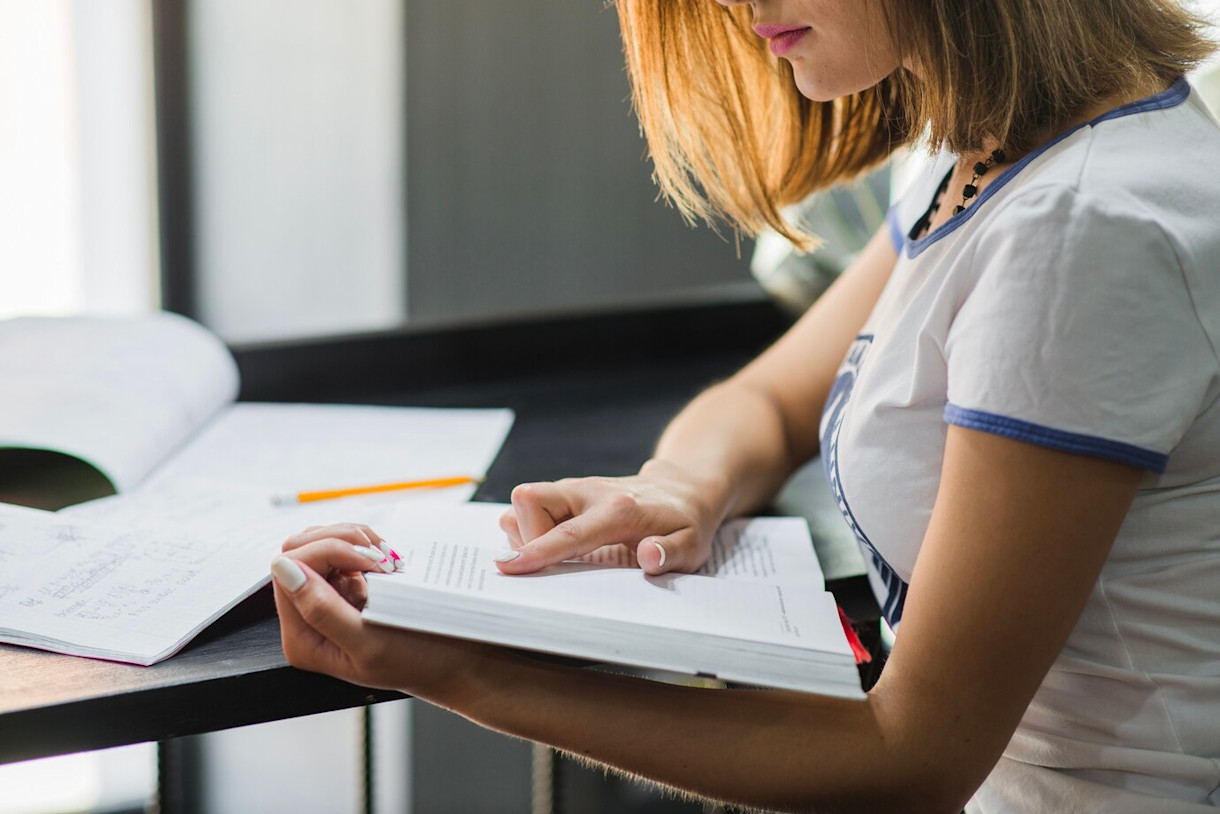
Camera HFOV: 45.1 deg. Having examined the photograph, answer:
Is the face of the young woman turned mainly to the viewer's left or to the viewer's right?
to the viewer's left

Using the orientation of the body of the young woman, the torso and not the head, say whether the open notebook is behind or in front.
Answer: in front

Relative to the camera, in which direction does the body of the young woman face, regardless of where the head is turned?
to the viewer's left
